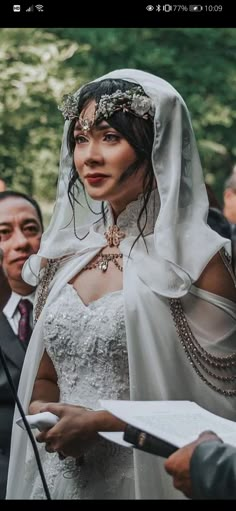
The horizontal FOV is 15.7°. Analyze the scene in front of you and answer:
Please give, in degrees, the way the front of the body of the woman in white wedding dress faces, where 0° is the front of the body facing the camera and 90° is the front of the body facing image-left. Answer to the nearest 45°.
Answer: approximately 45°

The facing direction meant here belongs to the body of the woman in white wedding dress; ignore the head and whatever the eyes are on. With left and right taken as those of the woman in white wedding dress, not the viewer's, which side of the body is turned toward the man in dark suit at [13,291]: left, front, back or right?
right

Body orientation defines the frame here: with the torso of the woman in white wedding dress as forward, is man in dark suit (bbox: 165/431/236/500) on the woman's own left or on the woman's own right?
on the woman's own left
